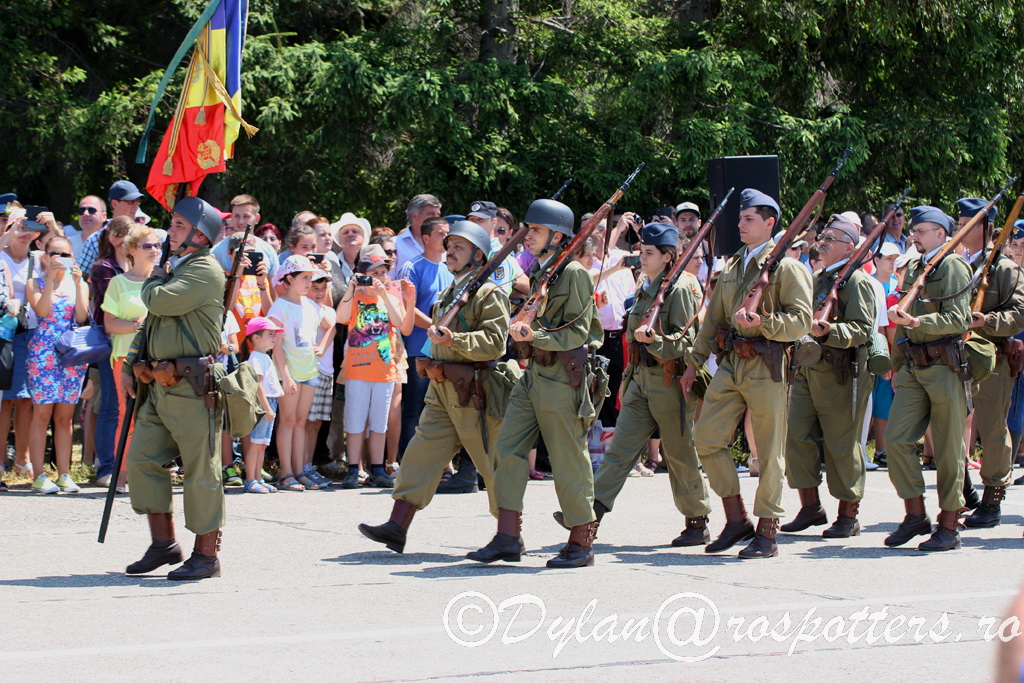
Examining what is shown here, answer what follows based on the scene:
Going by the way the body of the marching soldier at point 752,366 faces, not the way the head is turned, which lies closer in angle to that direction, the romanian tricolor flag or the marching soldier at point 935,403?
the romanian tricolor flag

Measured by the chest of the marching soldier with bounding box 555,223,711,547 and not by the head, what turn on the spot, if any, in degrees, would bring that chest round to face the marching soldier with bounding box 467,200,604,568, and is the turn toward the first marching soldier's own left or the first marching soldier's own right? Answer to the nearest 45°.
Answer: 0° — they already face them

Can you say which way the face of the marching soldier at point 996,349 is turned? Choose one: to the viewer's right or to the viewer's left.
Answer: to the viewer's left

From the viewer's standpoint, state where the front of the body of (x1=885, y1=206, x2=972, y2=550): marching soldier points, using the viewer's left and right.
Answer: facing the viewer and to the left of the viewer

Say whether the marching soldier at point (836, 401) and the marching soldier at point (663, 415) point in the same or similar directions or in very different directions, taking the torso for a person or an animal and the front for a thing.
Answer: same or similar directions

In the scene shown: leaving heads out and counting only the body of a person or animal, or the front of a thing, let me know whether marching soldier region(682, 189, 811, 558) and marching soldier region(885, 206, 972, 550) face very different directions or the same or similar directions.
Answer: same or similar directions

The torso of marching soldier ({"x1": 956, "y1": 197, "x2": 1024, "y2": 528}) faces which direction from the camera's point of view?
to the viewer's left

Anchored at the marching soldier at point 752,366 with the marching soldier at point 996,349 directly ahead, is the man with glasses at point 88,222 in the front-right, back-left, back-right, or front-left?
back-left

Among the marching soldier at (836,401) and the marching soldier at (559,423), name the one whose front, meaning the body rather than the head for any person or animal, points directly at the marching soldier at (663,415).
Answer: the marching soldier at (836,401)

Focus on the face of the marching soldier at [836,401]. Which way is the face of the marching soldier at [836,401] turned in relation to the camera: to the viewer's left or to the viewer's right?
to the viewer's left

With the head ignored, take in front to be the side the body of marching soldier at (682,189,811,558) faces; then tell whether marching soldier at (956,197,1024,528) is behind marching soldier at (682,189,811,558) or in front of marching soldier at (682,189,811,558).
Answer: behind

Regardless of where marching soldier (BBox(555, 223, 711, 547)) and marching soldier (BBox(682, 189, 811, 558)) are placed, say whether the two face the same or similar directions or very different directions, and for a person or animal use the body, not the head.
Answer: same or similar directions

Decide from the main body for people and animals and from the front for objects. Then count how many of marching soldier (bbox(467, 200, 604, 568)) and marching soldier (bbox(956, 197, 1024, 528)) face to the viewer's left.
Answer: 2

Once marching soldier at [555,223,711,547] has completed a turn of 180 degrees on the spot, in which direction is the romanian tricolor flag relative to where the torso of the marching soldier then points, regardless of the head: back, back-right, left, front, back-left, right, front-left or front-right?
back-left

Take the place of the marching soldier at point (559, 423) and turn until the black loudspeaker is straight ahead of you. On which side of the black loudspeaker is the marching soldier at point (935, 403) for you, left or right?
right

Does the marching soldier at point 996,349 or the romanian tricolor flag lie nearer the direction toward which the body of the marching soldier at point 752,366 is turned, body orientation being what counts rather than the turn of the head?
the romanian tricolor flag

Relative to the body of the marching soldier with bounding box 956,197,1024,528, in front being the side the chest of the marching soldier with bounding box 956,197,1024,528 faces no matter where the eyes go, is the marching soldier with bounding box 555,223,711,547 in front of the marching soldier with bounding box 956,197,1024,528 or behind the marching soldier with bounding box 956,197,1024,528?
in front
